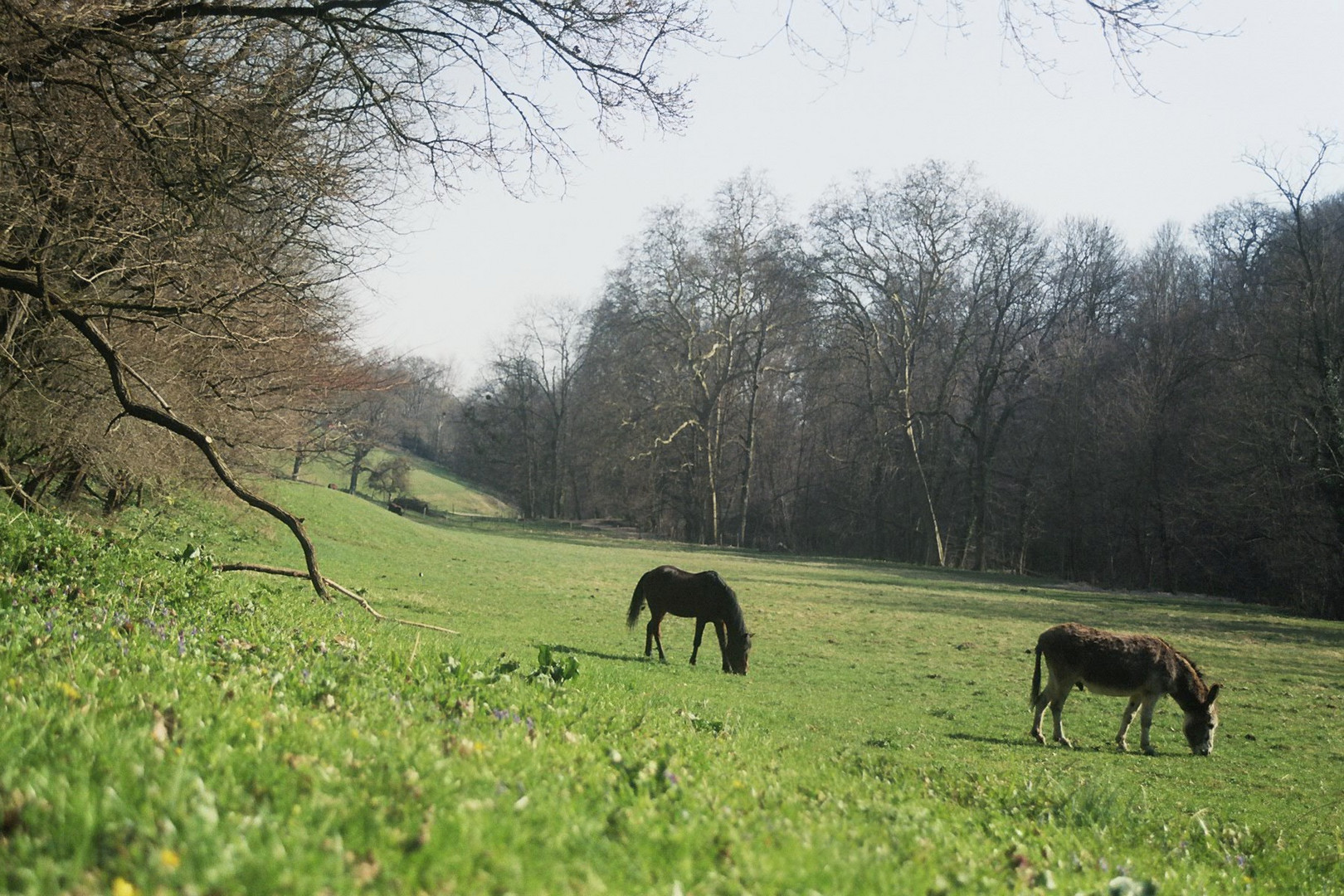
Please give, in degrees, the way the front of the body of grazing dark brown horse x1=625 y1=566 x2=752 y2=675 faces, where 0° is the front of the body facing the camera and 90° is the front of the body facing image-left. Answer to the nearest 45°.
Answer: approximately 270°

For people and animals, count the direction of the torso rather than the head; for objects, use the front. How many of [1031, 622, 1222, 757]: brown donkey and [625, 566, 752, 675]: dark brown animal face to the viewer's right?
2

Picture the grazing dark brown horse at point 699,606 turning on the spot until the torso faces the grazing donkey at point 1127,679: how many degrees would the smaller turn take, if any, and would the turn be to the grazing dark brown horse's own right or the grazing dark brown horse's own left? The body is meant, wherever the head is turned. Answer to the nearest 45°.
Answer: approximately 45° to the grazing dark brown horse's own right

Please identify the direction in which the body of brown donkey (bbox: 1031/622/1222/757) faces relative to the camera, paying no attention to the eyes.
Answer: to the viewer's right

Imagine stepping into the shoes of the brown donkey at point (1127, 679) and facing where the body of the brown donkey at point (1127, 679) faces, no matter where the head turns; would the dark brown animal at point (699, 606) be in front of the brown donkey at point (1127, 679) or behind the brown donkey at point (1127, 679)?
behind
